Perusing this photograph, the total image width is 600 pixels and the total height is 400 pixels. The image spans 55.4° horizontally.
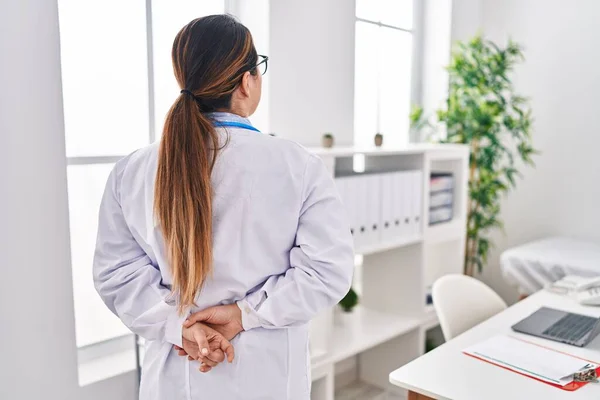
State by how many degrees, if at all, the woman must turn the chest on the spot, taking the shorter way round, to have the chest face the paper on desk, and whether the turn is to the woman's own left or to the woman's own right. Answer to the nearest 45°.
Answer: approximately 90° to the woman's own right

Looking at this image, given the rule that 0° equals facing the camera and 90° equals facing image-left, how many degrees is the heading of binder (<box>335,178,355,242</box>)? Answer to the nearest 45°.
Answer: approximately 0°

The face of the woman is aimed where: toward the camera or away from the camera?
away from the camera

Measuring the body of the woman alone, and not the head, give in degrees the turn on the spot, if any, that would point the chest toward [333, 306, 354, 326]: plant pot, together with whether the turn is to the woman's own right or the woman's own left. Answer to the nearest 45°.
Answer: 0° — they already face it

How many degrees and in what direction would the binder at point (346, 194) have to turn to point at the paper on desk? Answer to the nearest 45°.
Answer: approximately 45° to its left

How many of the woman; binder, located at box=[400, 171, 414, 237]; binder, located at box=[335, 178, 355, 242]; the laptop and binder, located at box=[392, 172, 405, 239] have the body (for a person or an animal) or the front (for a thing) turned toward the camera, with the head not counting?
3

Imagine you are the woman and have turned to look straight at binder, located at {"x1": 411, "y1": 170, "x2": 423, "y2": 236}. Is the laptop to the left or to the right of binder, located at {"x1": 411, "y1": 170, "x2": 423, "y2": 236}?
right

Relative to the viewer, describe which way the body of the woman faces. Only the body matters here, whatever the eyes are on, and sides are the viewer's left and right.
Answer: facing away from the viewer
